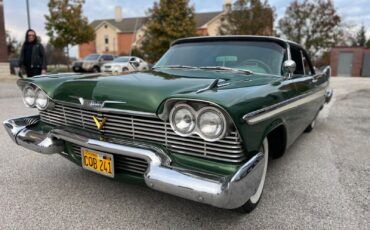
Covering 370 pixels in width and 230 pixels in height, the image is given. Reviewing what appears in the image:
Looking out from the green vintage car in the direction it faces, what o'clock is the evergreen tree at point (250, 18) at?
The evergreen tree is roughly at 5 o'clock from the green vintage car.

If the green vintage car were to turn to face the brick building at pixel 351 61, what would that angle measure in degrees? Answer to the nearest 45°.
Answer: approximately 180°

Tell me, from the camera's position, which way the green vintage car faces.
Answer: facing the viewer and to the left of the viewer

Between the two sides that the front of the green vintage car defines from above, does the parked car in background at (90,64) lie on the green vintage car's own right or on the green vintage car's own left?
on the green vintage car's own right

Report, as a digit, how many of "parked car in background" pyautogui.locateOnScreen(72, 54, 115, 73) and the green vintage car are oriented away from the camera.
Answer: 0

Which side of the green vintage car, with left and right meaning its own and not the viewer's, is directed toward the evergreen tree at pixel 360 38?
back

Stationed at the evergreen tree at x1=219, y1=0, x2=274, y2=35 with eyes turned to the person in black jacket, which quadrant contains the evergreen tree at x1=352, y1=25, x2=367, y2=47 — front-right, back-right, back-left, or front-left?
back-left

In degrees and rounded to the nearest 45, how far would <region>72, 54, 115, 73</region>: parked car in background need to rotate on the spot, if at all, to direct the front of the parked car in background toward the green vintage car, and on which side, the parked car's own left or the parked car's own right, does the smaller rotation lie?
approximately 45° to the parked car's own left

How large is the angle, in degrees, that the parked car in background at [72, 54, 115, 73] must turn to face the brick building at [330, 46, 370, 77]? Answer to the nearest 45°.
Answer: approximately 135° to its left
